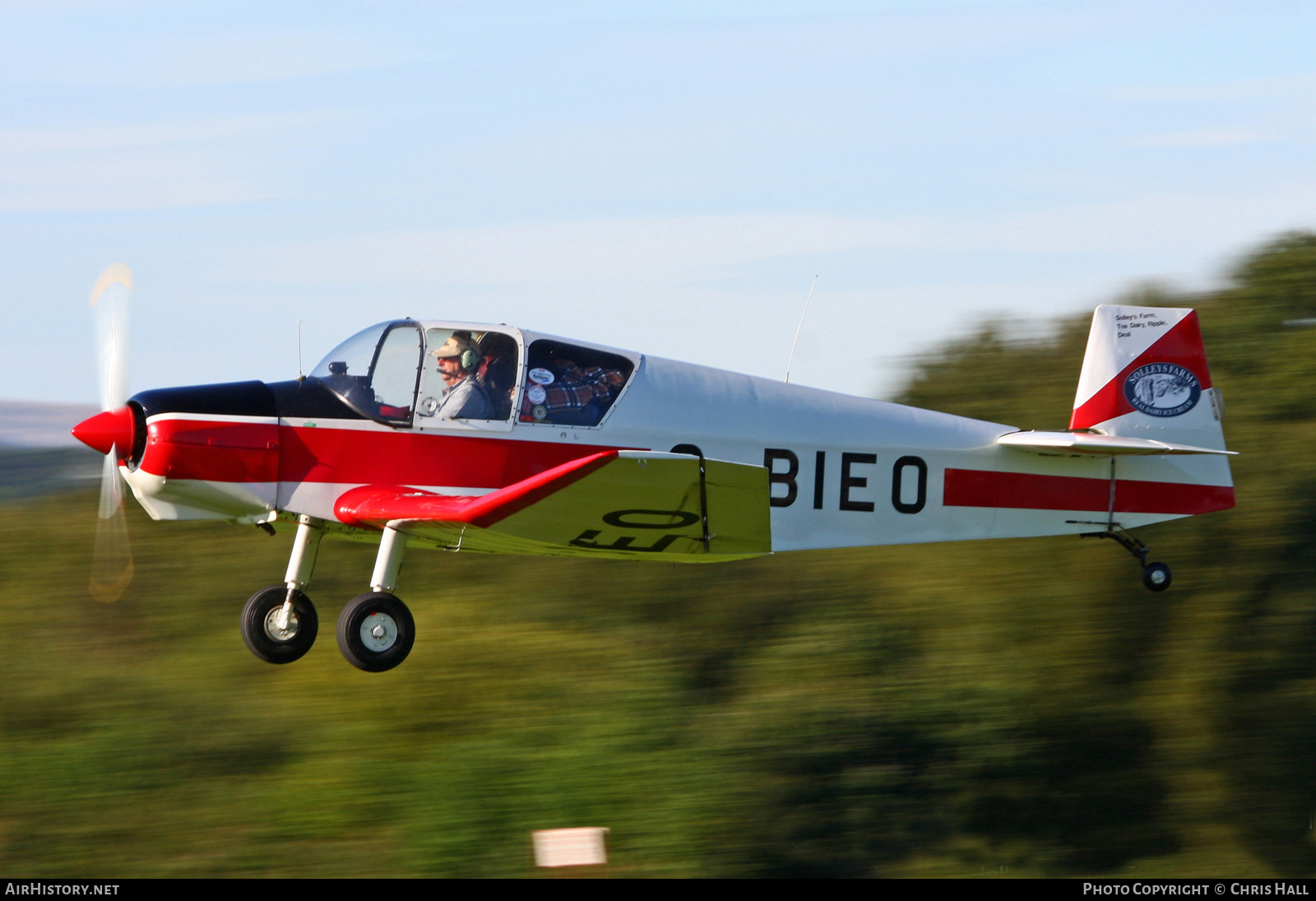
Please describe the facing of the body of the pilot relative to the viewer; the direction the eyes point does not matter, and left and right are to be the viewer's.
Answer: facing to the left of the viewer

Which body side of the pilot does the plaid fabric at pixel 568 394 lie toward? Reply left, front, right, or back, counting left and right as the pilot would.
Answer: back

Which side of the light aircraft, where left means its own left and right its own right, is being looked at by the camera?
left
